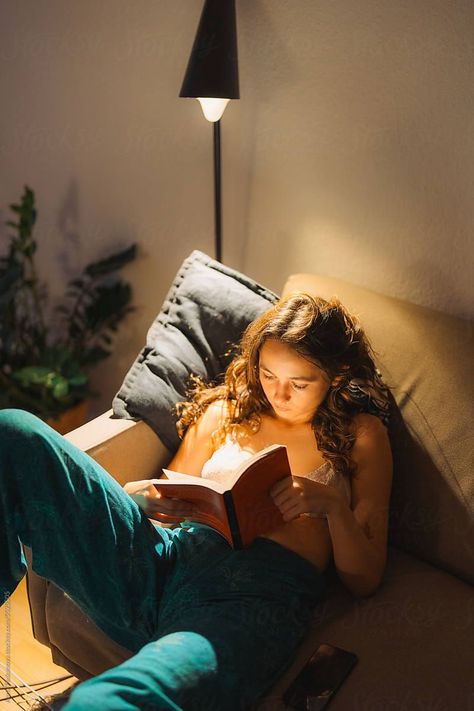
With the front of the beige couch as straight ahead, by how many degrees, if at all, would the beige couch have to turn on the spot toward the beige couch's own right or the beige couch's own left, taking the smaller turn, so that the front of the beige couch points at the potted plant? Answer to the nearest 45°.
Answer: approximately 90° to the beige couch's own right

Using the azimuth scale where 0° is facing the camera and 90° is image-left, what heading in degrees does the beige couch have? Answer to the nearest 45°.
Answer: approximately 45°

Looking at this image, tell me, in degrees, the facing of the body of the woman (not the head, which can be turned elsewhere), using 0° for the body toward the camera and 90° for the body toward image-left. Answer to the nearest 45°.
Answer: approximately 45°
